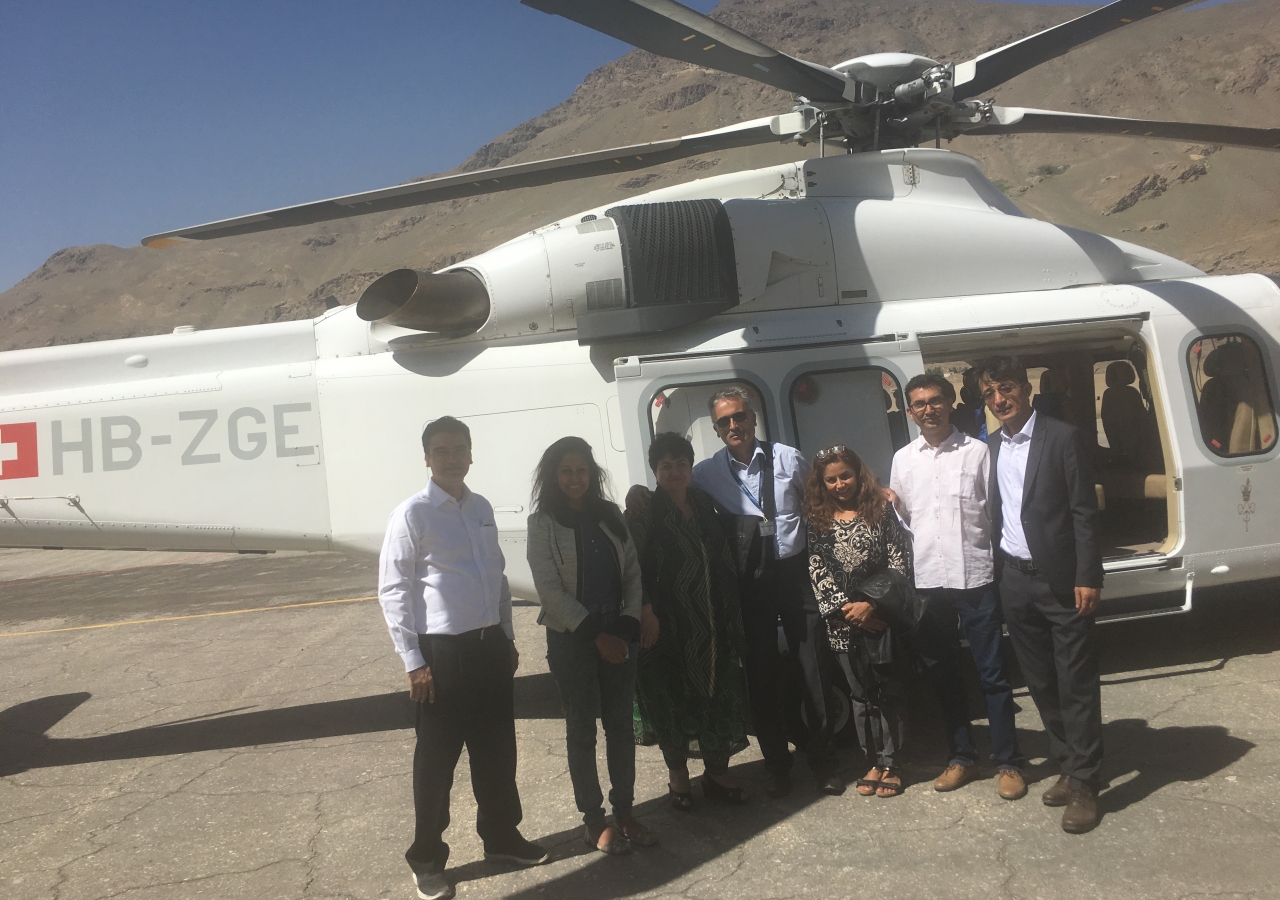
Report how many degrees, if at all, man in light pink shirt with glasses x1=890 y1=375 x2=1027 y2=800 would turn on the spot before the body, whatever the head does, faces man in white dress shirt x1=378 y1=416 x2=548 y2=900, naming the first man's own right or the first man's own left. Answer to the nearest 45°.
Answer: approximately 45° to the first man's own right

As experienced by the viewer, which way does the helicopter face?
facing to the right of the viewer

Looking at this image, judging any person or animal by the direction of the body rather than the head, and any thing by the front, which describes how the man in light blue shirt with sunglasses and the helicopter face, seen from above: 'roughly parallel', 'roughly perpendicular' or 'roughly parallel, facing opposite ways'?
roughly perpendicular

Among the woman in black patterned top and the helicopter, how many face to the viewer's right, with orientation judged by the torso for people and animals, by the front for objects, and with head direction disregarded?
1

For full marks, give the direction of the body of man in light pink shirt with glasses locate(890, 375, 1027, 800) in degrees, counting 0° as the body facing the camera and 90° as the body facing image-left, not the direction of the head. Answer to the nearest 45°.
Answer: approximately 0°

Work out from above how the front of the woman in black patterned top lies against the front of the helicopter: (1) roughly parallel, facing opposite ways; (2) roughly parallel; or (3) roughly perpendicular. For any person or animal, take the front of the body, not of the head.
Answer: roughly perpendicular

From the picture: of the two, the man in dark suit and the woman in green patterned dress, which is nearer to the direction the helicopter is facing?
the man in dark suit

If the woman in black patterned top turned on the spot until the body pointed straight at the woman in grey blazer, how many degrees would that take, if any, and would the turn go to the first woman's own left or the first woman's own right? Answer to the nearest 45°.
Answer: approximately 45° to the first woman's own right
